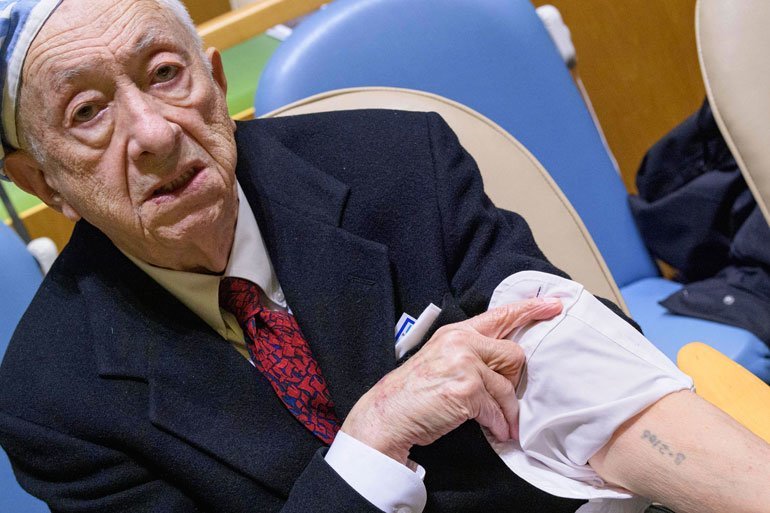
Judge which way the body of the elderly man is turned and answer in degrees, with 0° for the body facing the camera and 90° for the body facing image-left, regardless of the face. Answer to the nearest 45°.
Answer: approximately 0°

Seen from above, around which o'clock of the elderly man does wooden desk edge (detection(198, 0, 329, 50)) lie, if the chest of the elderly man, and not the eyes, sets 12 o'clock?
The wooden desk edge is roughly at 6 o'clock from the elderly man.
